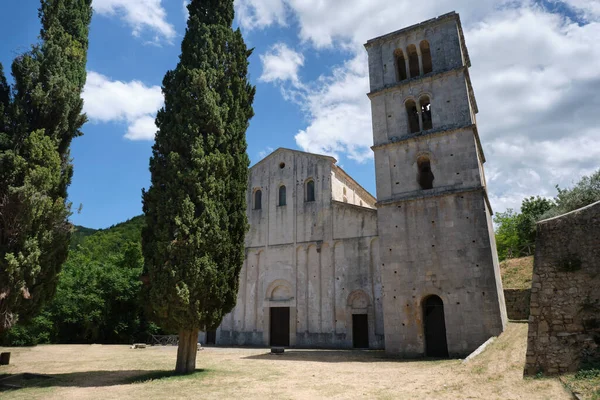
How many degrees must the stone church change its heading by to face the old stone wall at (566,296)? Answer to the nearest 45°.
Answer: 0° — it already faces it

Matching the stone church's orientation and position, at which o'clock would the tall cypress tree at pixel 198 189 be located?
The tall cypress tree is roughly at 1 o'clock from the stone church.

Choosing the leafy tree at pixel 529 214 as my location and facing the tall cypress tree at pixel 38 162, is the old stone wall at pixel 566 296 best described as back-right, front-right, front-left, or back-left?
front-left

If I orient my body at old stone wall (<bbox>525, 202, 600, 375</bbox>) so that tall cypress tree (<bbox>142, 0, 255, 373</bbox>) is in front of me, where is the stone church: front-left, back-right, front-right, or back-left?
front-right

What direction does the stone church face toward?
toward the camera

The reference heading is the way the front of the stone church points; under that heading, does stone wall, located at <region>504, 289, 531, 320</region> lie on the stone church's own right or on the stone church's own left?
on the stone church's own left

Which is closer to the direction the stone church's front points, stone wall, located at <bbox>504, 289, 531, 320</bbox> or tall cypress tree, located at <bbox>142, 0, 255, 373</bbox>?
the tall cypress tree

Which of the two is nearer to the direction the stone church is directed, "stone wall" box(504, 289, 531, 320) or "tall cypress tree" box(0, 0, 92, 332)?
the tall cypress tree

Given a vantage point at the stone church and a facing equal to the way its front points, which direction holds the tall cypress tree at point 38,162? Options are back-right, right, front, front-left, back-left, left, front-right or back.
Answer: front-right

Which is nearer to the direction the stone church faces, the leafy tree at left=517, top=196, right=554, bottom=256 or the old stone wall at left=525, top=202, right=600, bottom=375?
the old stone wall
